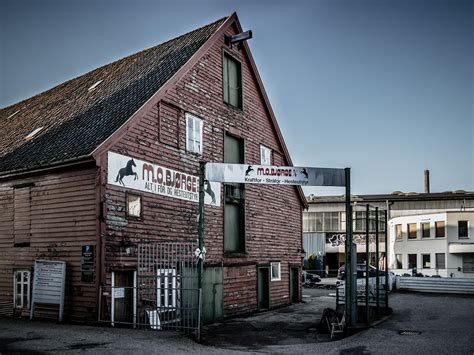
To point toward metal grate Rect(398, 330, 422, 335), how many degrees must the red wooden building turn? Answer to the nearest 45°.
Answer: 0° — it already faces it

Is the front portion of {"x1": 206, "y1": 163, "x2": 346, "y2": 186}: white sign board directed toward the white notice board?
no

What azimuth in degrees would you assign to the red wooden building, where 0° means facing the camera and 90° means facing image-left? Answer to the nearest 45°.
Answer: approximately 315°

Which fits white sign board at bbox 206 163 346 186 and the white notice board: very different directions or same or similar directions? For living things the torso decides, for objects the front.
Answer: same or similar directions

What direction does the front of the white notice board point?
toward the camera

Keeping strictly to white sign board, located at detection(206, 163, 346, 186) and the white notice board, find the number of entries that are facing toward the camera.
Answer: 2

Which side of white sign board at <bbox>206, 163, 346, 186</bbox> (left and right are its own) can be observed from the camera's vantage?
front

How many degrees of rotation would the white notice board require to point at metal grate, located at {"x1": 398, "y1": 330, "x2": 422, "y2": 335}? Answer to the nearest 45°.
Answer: approximately 90° to its left

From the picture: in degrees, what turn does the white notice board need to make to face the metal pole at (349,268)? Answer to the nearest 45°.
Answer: approximately 90° to its left

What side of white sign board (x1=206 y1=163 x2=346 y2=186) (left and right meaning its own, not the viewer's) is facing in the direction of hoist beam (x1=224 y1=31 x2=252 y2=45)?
back
